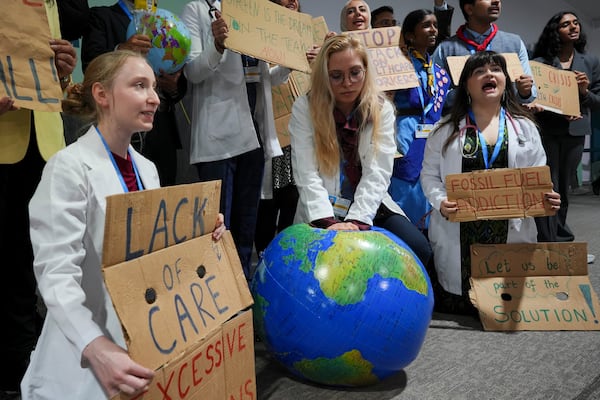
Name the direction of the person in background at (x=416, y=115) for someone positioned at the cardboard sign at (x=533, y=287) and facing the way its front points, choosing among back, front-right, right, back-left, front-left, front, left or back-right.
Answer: back-right

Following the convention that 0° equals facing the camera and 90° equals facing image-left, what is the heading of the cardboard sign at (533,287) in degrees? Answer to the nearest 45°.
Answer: approximately 0°

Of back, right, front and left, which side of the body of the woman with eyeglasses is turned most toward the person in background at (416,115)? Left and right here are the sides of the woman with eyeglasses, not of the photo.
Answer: back

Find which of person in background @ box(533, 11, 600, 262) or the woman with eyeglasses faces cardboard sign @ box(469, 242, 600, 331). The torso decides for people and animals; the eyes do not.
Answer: the person in background

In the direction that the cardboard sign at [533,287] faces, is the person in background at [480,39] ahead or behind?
behind

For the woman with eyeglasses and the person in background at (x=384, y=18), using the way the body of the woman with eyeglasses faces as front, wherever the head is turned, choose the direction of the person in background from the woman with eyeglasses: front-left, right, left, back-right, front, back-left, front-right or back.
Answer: back

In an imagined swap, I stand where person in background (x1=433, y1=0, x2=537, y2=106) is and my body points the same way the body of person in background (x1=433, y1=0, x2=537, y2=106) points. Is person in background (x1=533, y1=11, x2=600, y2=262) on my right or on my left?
on my left

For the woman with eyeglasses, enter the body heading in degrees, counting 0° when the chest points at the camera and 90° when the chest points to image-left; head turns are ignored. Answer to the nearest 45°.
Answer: approximately 0°
